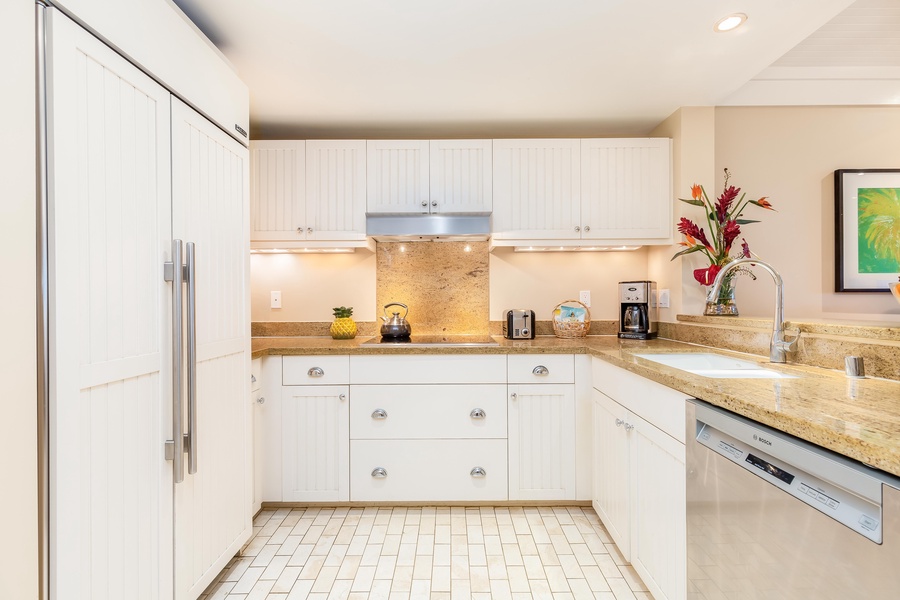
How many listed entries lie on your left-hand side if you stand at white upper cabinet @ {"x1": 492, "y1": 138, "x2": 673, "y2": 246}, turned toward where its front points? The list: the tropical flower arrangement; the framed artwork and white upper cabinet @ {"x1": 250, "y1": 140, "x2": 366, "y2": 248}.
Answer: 2

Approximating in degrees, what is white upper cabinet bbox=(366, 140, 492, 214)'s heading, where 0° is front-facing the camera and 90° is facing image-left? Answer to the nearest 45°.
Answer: approximately 0°

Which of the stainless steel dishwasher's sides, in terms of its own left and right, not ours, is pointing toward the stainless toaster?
right

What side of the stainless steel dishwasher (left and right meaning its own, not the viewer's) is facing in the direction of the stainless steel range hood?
right

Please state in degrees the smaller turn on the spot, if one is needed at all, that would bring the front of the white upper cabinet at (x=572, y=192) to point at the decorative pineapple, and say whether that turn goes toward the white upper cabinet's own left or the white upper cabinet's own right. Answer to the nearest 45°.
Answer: approximately 90° to the white upper cabinet's own right

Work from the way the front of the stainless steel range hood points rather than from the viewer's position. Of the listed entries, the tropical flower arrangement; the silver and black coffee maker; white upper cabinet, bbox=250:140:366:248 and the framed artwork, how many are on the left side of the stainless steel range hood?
3

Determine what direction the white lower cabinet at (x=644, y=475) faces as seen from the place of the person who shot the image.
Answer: facing the viewer and to the left of the viewer

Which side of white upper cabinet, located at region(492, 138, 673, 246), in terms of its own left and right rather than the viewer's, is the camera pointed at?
front

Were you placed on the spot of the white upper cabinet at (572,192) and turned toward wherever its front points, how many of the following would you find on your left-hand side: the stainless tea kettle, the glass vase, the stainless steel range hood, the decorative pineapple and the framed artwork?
2

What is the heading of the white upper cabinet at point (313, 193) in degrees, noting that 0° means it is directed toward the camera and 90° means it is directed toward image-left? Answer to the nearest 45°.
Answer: approximately 0°

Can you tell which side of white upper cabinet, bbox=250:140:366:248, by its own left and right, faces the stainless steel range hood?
left

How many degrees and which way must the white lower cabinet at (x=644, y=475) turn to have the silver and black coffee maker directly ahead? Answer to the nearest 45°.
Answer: approximately 135° to its right

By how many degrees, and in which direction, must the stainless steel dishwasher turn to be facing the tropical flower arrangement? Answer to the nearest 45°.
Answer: approximately 135° to its right

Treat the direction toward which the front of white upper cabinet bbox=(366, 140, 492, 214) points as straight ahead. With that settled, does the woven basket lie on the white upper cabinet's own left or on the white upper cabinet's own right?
on the white upper cabinet's own left

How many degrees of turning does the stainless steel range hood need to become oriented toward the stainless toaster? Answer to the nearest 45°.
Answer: approximately 90° to its left
